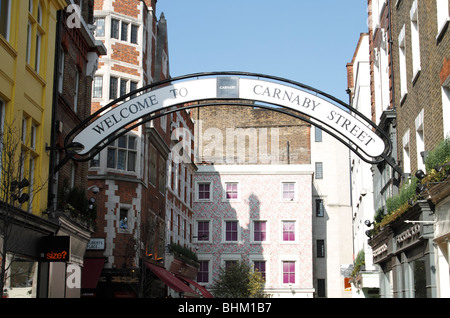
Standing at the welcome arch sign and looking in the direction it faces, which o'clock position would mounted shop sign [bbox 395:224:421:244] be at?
The mounted shop sign is roughly at 9 o'clock from the welcome arch sign.

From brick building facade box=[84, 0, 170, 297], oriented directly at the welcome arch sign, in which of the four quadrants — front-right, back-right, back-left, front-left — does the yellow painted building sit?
front-right

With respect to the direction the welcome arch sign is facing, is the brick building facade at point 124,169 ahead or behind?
behind

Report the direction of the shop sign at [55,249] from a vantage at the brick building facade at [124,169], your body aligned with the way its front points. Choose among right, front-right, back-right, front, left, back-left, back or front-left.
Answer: front-right

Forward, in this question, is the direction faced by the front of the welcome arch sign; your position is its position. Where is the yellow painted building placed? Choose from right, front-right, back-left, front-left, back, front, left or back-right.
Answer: right

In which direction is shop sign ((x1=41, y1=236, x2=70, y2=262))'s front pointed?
toward the camera

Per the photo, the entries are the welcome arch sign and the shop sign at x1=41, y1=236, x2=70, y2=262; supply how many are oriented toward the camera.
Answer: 2

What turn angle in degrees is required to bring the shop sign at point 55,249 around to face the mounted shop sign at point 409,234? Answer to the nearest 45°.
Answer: approximately 90° to its left

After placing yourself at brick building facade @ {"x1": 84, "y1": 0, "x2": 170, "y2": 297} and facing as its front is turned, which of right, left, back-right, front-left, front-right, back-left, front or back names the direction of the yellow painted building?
front-right
